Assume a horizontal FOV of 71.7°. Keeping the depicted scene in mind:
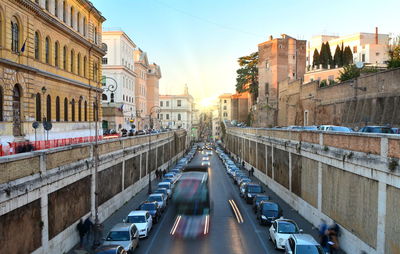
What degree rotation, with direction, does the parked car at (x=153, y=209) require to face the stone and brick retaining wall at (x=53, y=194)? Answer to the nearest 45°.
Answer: approximately 90° to its right

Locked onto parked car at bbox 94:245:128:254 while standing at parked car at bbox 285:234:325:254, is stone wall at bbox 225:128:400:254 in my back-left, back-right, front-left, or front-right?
back-right
